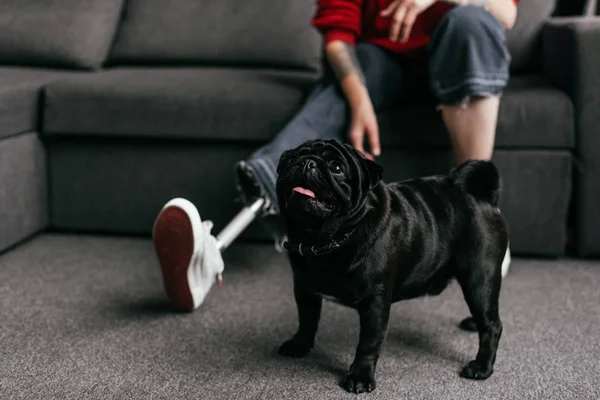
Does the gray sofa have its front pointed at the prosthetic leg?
yes

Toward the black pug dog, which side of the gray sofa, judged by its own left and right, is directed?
front

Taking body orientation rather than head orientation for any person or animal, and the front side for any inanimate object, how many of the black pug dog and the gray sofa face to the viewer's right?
0

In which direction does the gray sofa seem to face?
toward the camera

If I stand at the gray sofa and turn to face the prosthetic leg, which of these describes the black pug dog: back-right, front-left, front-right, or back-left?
front-left

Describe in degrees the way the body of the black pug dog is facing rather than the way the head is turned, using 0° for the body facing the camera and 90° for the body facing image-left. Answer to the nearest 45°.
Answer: approximately 45°
